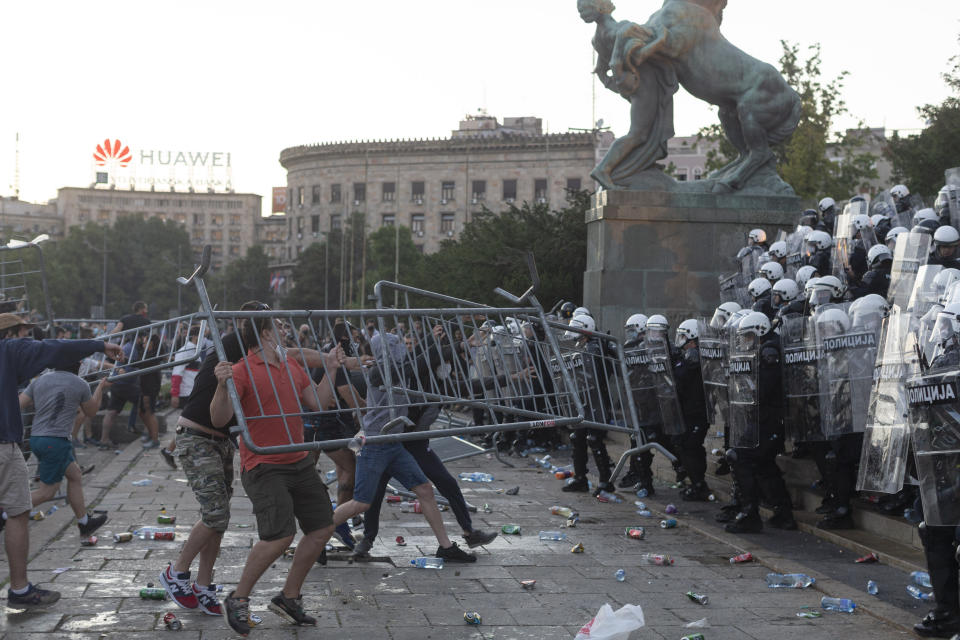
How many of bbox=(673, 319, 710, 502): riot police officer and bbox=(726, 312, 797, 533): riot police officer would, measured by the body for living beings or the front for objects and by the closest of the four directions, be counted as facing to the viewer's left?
2

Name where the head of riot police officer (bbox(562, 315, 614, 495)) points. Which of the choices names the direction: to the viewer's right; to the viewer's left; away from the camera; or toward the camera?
to the viewer's left

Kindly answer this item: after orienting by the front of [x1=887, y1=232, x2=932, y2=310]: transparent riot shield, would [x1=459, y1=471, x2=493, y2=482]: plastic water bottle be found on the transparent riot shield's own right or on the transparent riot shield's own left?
on the transparent riot shield's own right

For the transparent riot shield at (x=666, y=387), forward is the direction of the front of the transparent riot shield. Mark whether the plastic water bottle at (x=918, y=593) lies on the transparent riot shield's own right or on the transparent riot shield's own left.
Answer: on the transparent riot shield's own left

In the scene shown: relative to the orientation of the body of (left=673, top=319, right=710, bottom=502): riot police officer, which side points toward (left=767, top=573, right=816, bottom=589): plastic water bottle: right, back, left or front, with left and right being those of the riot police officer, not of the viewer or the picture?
left

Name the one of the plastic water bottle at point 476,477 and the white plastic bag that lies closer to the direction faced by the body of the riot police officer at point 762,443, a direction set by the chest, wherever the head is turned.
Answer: the plastic water bottle

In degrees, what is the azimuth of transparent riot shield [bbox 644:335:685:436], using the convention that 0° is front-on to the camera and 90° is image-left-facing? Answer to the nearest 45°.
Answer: approximately 45°

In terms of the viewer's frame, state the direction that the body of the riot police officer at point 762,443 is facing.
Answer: to the viewer's left

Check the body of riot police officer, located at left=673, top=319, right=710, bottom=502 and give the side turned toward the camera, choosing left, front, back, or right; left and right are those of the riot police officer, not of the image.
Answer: left

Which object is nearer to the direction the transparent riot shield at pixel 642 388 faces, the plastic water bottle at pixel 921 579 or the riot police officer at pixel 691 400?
the plastic water bottle

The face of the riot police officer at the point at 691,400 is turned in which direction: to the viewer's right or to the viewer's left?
to the viewer's left
